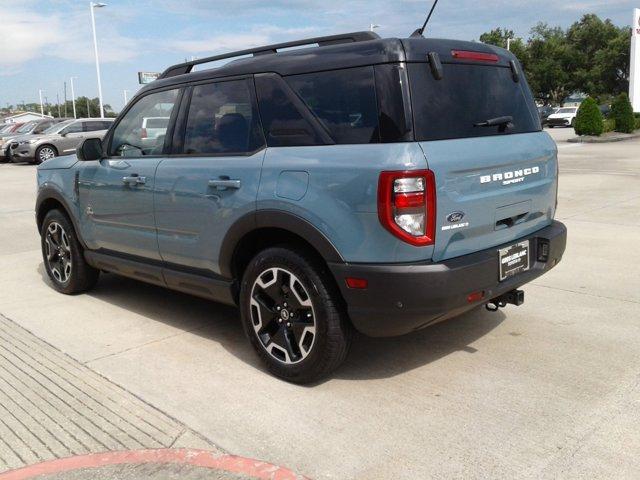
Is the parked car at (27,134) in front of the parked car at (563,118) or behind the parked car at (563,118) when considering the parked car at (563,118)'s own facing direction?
in front

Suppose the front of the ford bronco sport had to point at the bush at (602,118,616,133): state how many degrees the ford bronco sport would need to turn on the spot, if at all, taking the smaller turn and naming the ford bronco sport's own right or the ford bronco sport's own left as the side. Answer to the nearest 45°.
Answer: approximately 90° to the ford bronco sport's own right

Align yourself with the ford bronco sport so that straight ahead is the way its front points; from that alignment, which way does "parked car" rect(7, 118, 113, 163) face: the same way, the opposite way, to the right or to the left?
to the left

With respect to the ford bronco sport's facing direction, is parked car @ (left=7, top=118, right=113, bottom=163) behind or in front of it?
in front

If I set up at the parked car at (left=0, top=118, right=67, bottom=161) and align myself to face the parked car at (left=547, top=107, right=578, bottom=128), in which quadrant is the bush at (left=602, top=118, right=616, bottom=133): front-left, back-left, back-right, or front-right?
front-right

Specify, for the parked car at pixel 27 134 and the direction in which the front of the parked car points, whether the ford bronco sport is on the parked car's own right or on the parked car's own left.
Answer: on the parked car's own left

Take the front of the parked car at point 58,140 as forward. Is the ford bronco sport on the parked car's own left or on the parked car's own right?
on the parked car's own left

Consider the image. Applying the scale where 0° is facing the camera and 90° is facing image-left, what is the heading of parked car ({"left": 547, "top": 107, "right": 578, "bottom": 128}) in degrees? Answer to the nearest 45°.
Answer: approximately 45°

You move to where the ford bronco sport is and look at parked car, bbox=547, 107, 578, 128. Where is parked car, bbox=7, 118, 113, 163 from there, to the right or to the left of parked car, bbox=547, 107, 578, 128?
left

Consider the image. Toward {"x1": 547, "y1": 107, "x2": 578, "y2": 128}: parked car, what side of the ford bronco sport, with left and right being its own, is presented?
right

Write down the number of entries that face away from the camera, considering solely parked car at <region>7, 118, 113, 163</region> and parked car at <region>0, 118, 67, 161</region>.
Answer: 0

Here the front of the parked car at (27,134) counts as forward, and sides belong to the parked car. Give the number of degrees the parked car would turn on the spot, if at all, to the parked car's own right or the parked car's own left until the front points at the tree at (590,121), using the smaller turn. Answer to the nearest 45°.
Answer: approximately 135° to the parked car's own left

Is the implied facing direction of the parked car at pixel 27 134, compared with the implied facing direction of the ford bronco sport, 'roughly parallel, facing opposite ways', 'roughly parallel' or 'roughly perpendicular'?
roughly perpendicular

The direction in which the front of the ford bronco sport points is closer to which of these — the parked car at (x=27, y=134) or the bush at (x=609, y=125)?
the parked car
